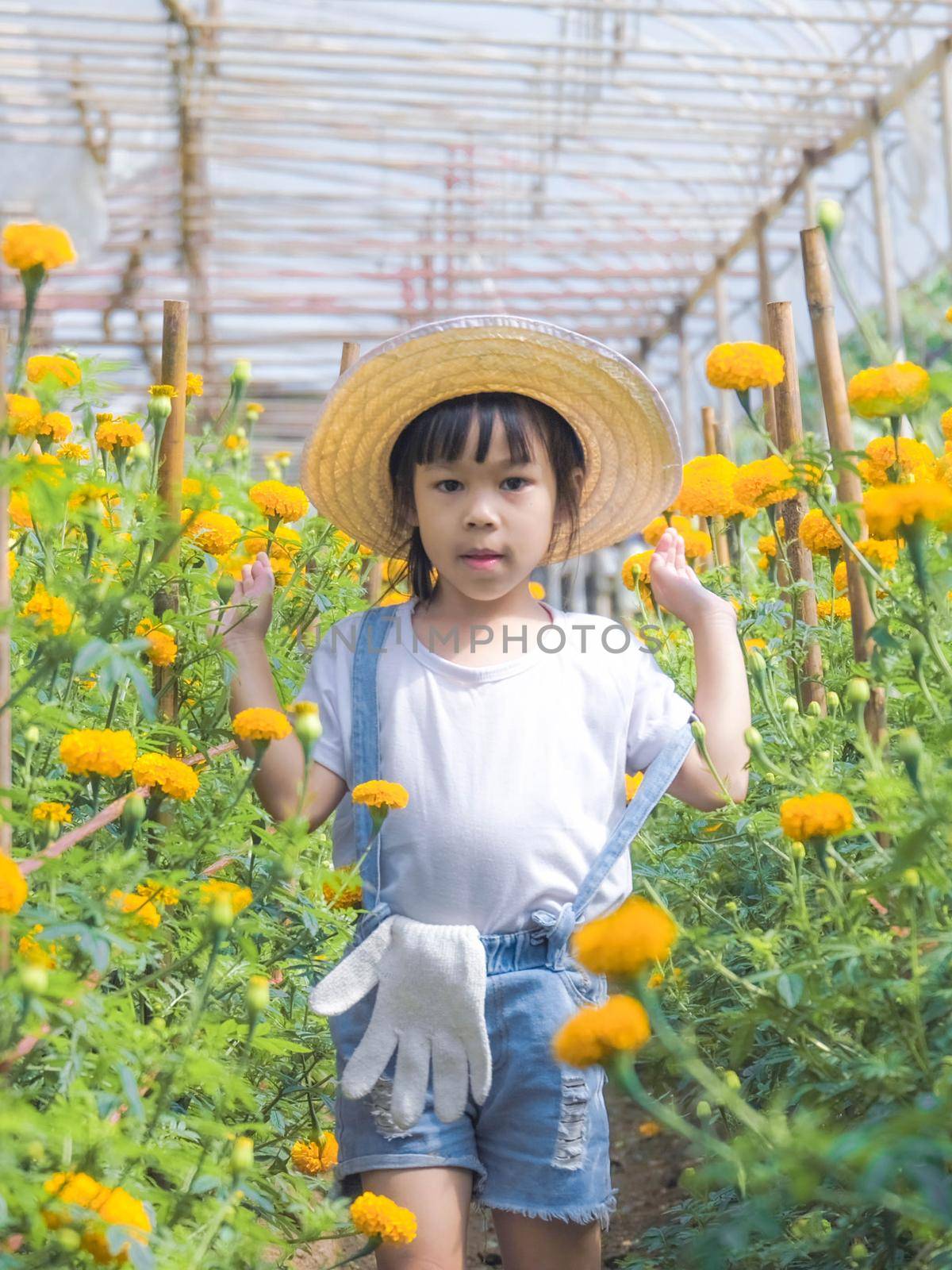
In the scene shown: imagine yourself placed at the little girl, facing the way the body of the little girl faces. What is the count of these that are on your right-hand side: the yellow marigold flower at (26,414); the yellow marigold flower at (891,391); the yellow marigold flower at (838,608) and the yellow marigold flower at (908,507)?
1

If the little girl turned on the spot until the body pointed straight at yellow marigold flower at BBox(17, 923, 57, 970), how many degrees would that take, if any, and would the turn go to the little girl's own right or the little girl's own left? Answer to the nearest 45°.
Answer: approximately 45° to the little girl's own right

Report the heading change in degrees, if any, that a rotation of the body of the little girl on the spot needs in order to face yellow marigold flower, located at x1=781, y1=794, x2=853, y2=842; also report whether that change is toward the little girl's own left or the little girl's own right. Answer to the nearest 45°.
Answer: approximately 45° to the little girl's own left

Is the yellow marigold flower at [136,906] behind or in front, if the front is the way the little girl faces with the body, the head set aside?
in front

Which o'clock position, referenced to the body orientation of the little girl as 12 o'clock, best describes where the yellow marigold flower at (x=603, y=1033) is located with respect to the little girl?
The yellow marigold flower is roughly at 12 o'clock from the little girl.

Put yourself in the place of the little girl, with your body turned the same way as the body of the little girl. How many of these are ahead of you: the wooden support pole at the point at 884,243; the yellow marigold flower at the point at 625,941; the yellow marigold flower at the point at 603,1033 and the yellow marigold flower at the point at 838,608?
2

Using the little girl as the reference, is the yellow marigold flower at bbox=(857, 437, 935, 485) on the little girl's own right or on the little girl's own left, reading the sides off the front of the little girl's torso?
on the little girl's own left

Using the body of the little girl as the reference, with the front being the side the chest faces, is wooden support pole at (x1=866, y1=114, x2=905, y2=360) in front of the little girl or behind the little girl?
behind

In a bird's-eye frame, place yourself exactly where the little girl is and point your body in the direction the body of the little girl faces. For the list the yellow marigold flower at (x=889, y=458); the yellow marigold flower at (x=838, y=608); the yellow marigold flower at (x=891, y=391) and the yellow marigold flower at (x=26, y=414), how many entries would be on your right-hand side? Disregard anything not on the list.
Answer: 1

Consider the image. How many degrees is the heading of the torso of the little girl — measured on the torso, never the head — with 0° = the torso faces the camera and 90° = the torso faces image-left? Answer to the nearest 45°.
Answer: approximately 0°
